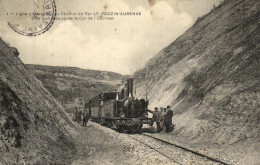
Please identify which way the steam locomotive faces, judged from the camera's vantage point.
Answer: facing the viewer and to the right of the viewer

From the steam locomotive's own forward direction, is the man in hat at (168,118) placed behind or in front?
in front
